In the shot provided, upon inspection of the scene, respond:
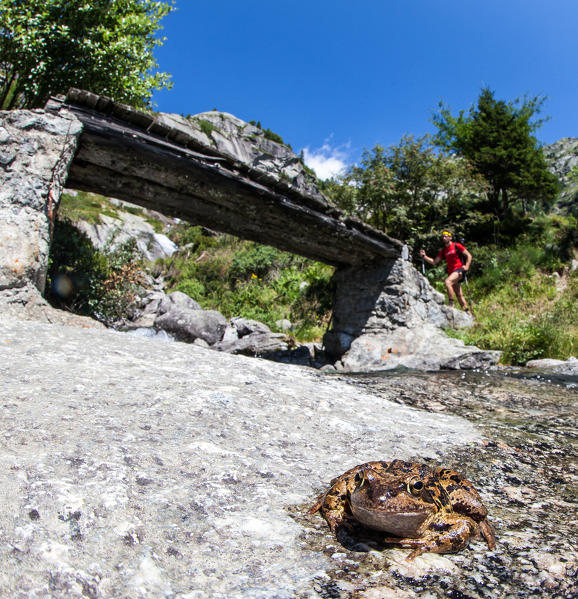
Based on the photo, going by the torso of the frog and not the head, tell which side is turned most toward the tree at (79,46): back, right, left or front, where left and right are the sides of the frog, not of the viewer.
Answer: right

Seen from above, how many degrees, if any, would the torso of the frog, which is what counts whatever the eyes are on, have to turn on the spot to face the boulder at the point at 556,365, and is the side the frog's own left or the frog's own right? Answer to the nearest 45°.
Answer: approximately 135° to the frog's own right

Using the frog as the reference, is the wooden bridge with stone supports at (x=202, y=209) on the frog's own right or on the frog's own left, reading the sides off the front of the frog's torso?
on the frog's own right

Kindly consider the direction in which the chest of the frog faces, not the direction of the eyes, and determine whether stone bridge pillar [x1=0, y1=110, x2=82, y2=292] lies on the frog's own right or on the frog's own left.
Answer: on the frog's own right

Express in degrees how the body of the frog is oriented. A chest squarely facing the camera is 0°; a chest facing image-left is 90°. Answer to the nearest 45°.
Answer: approximately 45°

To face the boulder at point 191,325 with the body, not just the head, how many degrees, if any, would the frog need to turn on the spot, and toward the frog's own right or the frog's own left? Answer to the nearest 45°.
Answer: approximately 90° to the frog's own right

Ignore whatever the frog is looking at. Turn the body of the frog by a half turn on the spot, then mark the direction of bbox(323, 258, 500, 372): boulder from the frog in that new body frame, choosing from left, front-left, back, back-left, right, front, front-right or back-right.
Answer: front-left
